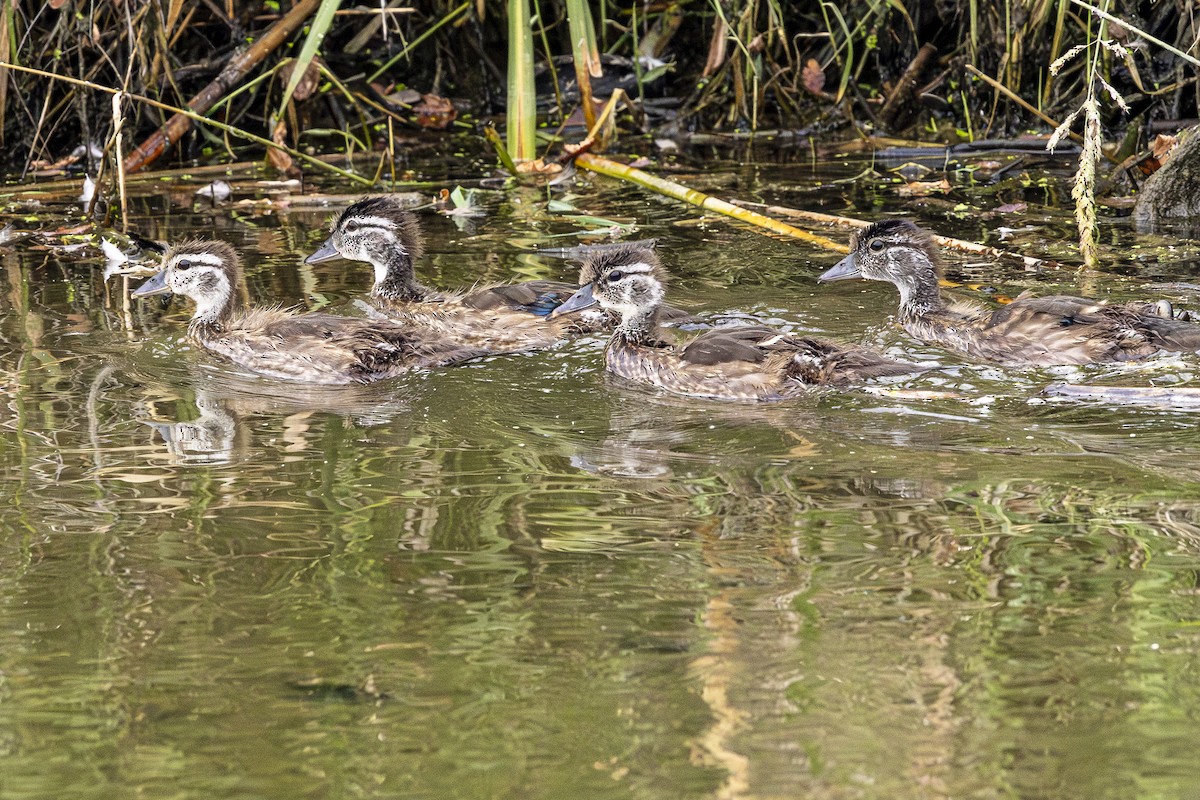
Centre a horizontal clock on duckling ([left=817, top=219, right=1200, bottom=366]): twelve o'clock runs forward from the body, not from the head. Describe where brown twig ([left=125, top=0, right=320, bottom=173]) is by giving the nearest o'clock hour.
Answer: The brown twig is roughly at 1 o'clock from the duckling.

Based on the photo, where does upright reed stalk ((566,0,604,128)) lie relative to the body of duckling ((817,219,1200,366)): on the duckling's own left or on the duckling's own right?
on the duckling's own right

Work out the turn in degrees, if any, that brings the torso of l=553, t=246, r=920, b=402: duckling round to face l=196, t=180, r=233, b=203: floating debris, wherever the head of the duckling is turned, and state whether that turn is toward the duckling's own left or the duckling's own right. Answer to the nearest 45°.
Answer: approximately 45° to the duckling's own right

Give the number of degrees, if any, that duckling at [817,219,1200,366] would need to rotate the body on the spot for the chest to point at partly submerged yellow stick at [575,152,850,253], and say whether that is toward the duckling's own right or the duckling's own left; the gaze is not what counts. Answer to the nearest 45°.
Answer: approximately 45° to the duckling's own right

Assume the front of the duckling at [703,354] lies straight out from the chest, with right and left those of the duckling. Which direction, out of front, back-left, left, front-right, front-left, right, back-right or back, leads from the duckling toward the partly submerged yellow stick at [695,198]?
right

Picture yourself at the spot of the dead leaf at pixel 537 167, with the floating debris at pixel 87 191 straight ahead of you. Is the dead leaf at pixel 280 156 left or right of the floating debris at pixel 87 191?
right

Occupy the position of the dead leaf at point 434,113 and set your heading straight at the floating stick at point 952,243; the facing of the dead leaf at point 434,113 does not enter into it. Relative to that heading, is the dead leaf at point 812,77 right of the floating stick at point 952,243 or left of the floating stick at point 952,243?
left

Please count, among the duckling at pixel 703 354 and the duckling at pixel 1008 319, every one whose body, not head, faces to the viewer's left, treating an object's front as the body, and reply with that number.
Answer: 2

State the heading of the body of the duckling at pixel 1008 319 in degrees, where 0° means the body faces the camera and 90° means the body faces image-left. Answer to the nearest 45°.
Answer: approximately 90°

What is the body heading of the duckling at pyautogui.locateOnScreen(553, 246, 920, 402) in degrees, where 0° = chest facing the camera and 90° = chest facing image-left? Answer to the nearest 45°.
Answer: approximately 90°
